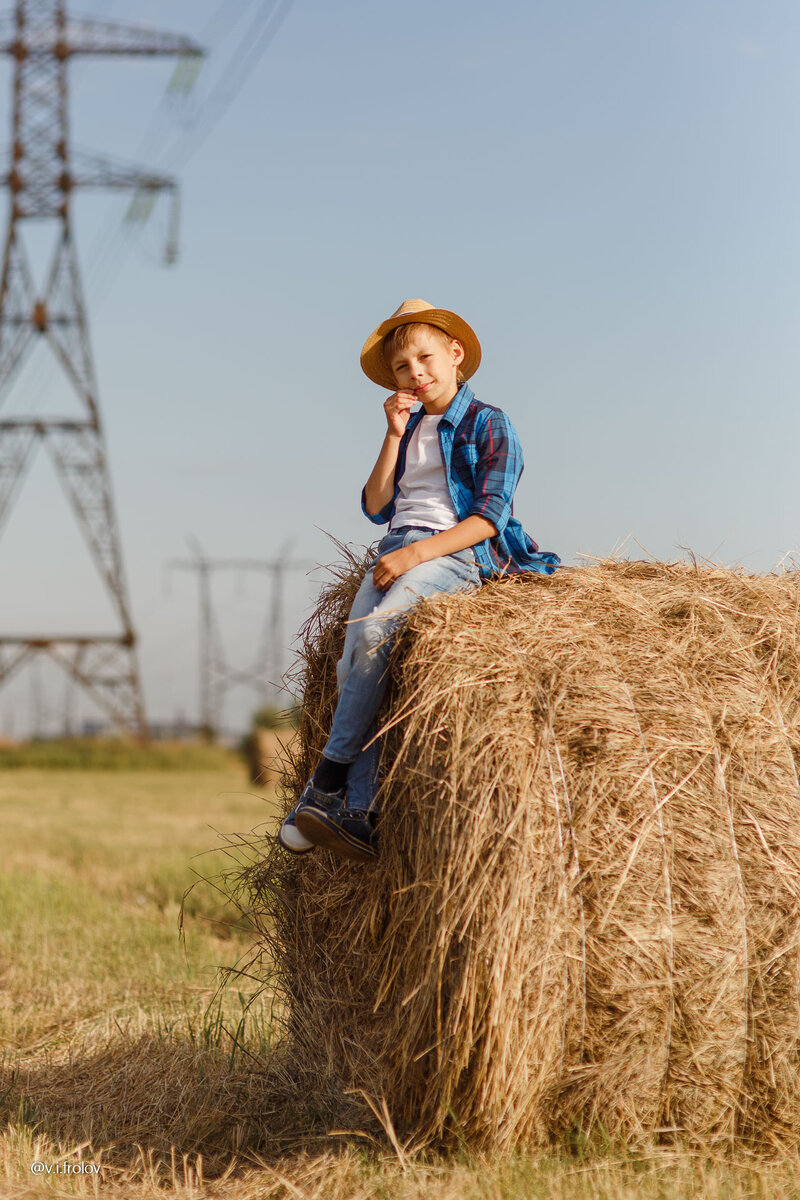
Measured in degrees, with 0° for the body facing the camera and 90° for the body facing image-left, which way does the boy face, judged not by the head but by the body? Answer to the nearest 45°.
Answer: approximately 45°
